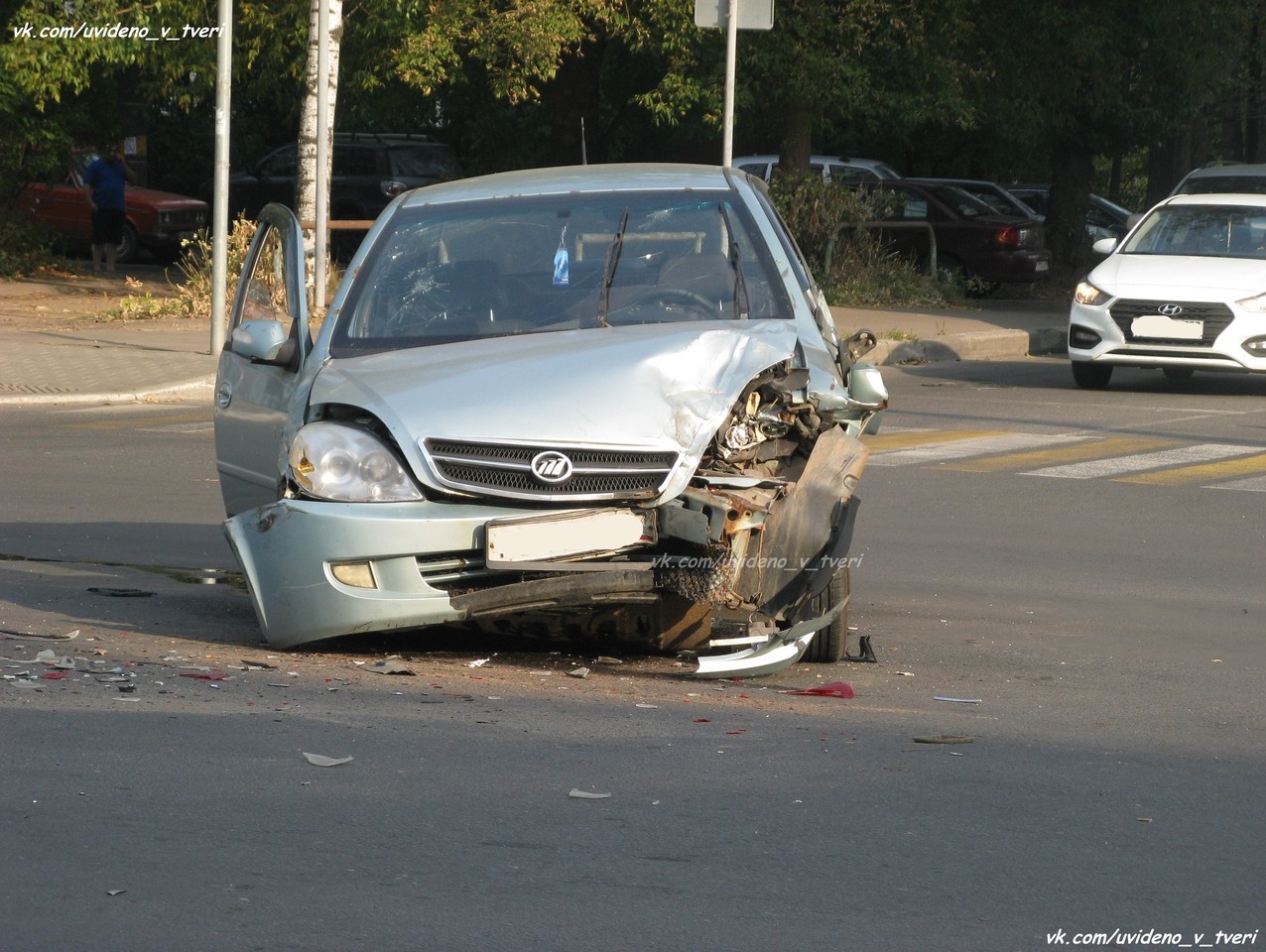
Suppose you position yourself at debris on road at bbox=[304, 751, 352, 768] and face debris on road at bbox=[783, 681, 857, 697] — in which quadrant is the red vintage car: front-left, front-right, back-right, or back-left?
front-left

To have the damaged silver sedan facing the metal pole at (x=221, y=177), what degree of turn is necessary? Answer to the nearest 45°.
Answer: approximately 180°

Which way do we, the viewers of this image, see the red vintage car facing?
facing the viewer and to the right of the viewer

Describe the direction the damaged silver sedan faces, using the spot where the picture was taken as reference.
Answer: facing the viewer

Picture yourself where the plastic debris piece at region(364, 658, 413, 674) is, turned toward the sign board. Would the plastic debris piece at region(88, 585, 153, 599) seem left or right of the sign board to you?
left

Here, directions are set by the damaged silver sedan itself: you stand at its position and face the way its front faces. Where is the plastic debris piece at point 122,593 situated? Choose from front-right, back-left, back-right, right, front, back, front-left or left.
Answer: back-right

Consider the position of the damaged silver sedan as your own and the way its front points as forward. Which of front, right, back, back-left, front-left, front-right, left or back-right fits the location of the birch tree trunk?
back

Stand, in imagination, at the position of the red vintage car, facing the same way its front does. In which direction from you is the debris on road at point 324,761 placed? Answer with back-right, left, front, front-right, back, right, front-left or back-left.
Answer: front-right

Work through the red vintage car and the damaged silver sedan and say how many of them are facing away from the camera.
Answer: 0

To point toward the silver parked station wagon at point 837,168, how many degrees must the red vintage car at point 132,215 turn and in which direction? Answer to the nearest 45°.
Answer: approximately 45° to its left

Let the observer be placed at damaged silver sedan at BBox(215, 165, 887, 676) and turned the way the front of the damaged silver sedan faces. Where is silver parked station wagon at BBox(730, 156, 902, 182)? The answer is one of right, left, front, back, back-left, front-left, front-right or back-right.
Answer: back
